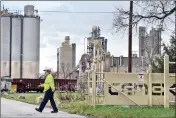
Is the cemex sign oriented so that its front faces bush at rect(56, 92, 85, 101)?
no

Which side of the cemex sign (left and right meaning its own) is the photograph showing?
front

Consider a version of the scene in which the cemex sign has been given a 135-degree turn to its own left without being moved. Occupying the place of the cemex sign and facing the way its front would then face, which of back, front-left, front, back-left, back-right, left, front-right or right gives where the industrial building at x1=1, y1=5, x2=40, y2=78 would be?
left
